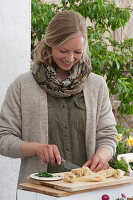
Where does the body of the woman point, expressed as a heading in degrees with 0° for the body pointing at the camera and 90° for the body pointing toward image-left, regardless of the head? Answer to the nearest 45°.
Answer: approximately 0°
